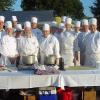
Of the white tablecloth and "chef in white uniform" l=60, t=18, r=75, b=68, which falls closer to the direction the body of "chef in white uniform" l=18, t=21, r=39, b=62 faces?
the white tablecloth

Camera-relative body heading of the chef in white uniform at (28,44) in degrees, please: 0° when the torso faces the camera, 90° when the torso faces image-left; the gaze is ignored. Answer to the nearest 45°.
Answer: approximately 0°

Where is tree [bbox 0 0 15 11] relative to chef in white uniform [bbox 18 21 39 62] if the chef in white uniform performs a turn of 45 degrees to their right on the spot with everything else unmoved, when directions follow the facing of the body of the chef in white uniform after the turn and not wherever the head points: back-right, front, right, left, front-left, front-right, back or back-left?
back-right

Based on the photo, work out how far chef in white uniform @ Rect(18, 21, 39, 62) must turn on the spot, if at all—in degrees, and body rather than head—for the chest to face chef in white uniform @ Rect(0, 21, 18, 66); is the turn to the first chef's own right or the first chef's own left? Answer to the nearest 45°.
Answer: approximately 90° to the first chef's own right

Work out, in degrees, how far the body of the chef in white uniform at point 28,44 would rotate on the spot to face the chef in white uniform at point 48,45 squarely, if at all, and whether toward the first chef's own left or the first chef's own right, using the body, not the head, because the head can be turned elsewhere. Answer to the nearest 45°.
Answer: approximately 90° to the first chef's own left

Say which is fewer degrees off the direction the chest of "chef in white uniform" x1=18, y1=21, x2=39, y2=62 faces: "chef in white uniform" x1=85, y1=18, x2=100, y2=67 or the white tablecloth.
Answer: the white tablecloth

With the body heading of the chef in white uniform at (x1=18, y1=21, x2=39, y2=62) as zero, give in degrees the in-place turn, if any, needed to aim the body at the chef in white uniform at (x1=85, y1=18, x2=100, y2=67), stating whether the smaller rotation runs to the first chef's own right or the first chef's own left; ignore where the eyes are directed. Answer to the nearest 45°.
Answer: approximately 90° to the first chef's own left

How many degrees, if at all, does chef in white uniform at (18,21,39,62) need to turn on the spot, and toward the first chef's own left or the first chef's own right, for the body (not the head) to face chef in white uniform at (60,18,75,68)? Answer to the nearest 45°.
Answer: approximately 135° to the first chef's own left
